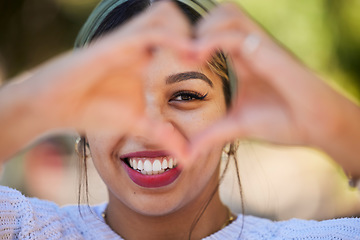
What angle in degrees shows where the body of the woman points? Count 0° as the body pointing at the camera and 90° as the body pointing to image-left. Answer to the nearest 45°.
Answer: approximately 0°
